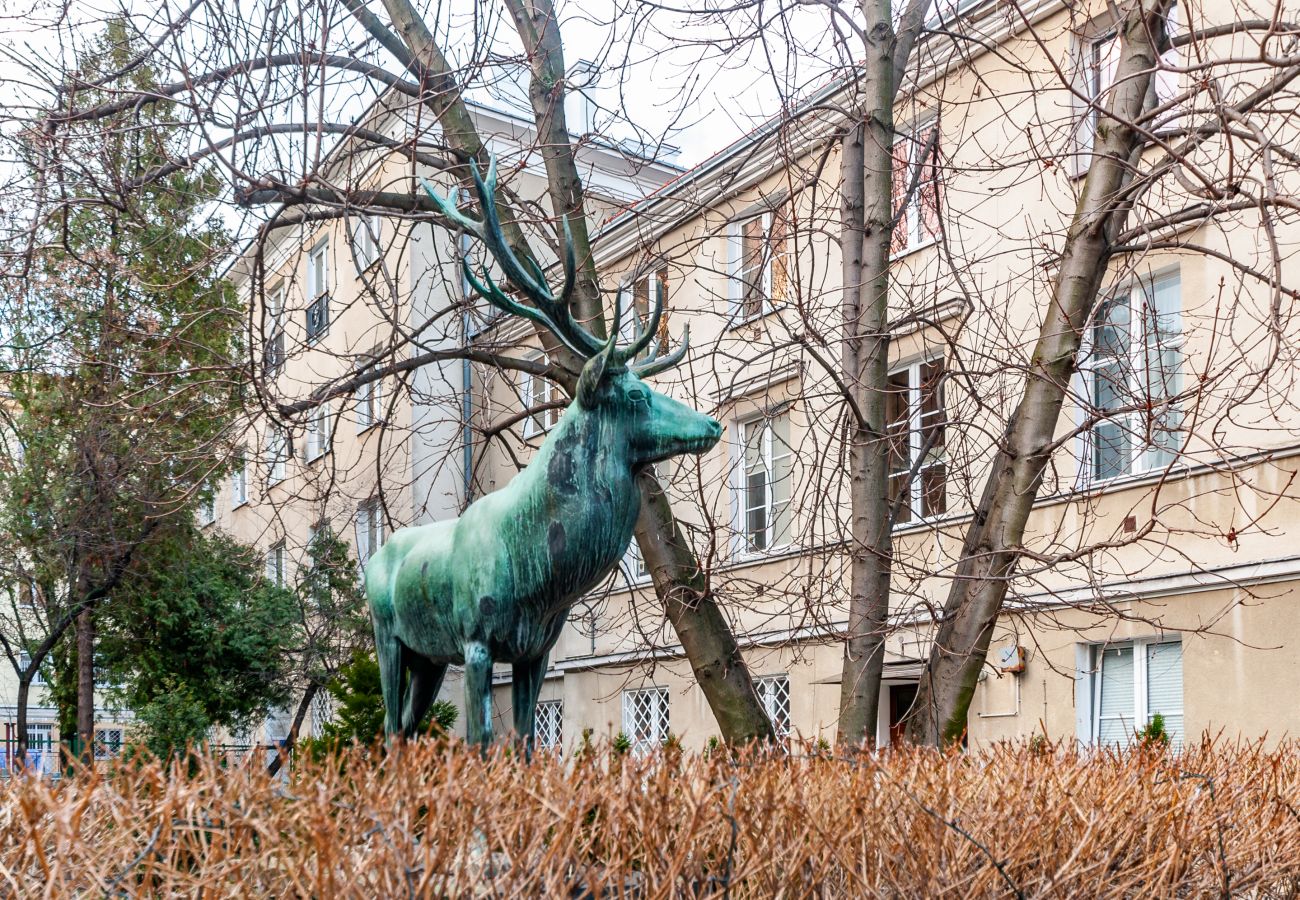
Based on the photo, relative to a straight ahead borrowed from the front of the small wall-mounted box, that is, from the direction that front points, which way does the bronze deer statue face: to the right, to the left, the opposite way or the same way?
to the left

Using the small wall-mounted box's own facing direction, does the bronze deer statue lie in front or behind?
in front

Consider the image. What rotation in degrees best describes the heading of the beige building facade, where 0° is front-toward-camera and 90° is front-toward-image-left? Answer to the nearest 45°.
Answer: approximately 45°

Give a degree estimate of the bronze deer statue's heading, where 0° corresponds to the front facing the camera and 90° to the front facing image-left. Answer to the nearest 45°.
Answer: approximately 315°

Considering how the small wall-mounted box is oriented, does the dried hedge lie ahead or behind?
ahead

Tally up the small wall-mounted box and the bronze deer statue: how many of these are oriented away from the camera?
0

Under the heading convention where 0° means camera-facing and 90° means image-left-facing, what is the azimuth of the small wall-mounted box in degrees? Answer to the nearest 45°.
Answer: approximately 45°
